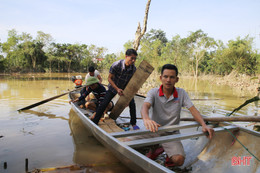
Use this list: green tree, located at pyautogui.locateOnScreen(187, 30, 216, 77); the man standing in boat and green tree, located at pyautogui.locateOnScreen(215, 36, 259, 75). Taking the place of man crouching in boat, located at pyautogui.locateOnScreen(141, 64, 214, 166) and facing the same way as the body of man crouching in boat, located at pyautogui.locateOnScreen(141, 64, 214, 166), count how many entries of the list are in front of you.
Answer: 0

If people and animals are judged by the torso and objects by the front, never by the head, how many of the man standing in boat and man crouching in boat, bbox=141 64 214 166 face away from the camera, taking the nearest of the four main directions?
0

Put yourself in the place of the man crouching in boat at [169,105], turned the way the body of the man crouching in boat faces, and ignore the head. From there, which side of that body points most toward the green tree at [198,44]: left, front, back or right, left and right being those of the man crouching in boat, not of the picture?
back

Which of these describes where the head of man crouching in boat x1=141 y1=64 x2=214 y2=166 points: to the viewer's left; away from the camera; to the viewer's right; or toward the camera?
toward the camera

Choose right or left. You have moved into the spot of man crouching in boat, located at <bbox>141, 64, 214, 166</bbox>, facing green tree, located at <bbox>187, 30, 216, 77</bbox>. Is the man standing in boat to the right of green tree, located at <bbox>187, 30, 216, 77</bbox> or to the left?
left

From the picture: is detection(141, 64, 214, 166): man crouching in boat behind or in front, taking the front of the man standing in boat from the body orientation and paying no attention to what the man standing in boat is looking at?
in front

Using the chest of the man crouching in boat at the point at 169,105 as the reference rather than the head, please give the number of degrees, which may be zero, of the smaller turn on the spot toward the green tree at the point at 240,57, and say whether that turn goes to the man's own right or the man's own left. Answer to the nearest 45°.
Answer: approximately 180°

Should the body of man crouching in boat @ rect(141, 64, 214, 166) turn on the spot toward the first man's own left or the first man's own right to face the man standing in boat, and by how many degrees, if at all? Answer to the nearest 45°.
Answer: approximately 135° to the first man's own right

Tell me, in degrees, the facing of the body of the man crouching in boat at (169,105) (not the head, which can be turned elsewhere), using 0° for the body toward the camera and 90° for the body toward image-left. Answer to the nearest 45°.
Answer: approximately 0°

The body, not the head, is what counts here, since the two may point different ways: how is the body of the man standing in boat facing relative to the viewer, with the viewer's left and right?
facing the viewer and to the right of the viewer

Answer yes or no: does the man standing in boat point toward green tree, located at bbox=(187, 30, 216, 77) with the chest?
no
